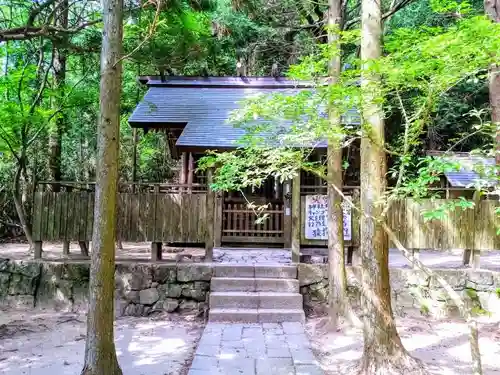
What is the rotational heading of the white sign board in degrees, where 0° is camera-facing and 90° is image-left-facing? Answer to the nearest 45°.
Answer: approximately 0°

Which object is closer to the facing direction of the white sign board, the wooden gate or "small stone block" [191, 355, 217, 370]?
the small stone block

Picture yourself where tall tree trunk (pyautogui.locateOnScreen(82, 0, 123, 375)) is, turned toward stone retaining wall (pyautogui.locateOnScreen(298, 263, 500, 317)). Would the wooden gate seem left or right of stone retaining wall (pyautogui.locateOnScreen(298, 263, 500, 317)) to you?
left

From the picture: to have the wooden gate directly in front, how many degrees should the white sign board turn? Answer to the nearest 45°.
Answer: approximately 135° to its right

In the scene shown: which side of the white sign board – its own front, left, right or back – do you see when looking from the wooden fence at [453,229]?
left

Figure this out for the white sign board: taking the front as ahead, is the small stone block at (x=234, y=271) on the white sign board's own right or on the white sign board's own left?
on the white sign board's own right

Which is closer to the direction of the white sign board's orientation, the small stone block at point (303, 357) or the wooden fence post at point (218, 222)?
the small stone block

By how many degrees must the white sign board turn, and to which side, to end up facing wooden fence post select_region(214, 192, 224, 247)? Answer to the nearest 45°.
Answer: approximately 135° to its right

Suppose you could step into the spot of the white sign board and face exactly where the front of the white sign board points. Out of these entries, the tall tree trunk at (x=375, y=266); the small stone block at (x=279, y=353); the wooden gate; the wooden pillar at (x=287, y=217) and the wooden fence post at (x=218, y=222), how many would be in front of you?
2

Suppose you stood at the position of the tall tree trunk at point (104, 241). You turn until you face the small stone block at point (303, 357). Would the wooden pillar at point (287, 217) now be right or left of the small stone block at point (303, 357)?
left

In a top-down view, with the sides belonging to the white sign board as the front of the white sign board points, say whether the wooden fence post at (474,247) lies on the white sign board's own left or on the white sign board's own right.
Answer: on the white sign board's own left

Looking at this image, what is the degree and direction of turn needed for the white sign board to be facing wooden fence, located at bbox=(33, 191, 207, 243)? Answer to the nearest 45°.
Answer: approximately 90° to its right
